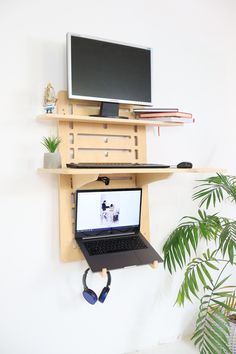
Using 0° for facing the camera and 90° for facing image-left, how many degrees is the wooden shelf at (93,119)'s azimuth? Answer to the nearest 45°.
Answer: approximately 315°

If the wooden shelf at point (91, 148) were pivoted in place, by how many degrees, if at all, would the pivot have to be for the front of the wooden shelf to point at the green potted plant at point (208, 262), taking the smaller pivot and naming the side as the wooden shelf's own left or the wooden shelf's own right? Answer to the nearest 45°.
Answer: approximately 45° to the wooden shelf's own left
